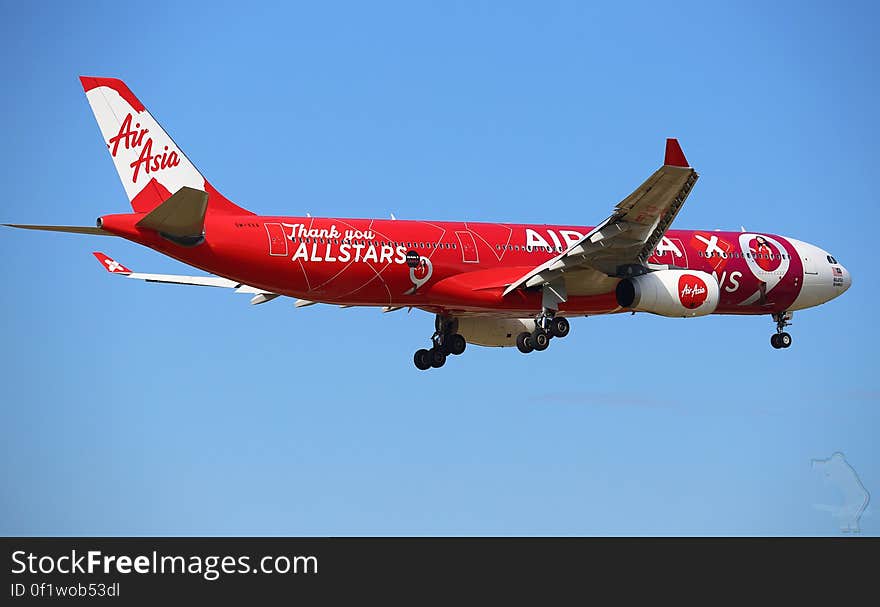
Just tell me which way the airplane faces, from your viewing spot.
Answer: facing away from the viewer and to the right of the viewer
